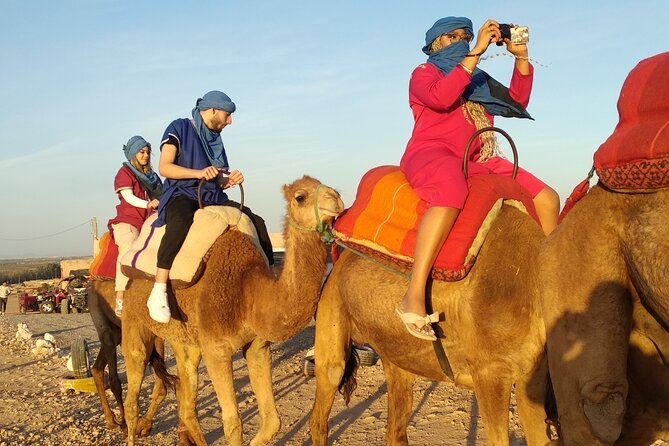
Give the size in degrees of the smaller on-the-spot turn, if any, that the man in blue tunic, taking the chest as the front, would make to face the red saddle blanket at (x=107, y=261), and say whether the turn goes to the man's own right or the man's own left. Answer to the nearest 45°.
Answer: approximately 180°

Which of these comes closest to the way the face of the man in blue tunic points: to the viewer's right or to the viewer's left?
to the viewer's right

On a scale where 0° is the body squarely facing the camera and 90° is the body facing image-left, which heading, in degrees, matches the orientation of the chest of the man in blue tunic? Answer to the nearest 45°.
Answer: approximately 315°

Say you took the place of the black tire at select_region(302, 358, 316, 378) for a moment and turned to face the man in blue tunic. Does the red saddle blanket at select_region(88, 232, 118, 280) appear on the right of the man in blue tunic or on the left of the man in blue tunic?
right

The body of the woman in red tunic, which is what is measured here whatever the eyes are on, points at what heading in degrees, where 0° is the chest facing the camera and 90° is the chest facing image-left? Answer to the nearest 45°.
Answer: approximately 315°
